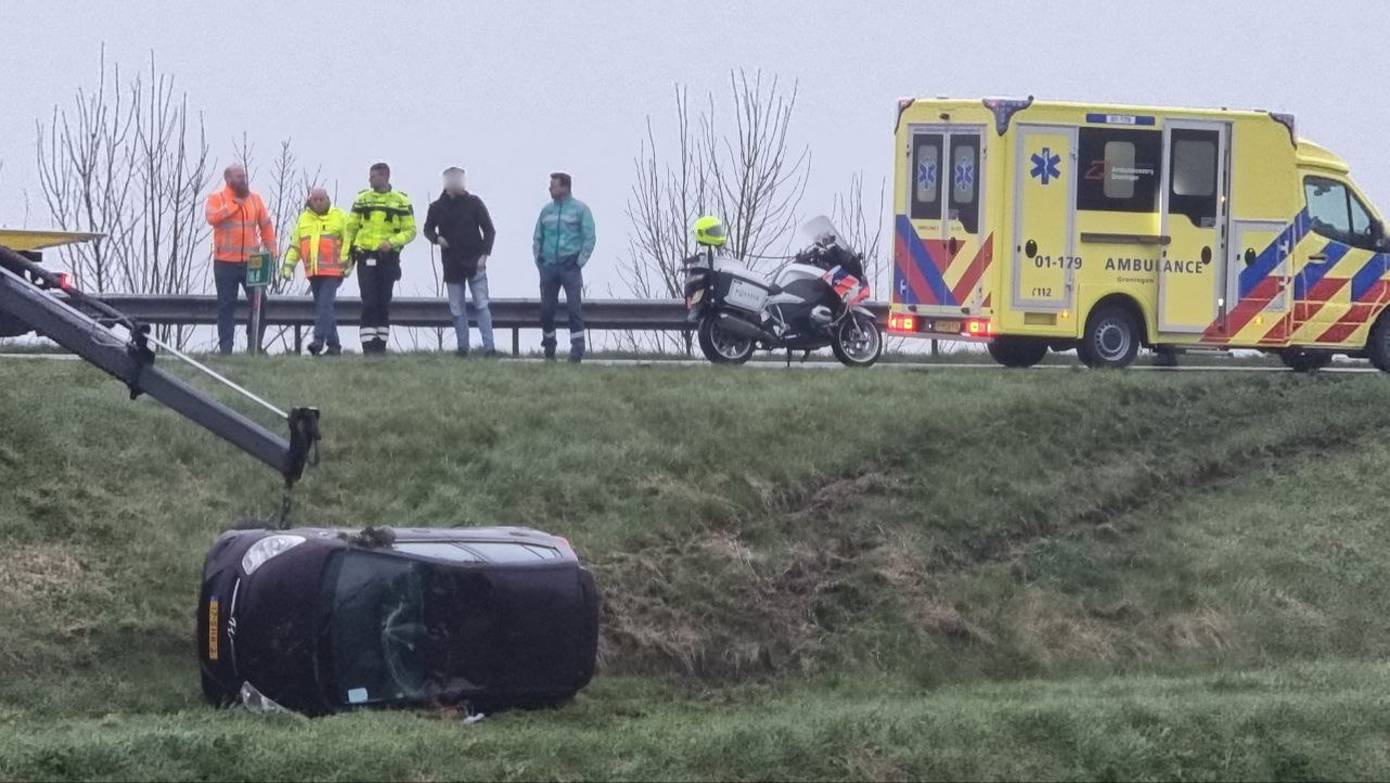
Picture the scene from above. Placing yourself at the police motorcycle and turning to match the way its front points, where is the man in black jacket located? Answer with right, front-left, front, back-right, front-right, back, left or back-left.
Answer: back

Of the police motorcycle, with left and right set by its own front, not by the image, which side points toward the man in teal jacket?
back

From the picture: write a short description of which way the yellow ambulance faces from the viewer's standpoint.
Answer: facing away from the viewer and to the right of the viewer

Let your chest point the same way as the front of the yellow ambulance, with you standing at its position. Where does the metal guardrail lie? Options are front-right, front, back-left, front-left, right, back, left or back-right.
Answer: back-left

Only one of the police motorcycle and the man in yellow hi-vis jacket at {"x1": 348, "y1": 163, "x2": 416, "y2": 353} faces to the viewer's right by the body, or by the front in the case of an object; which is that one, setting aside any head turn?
the police motorcycle

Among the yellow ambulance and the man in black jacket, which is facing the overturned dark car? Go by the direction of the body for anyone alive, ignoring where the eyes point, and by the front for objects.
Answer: the man in black jacket

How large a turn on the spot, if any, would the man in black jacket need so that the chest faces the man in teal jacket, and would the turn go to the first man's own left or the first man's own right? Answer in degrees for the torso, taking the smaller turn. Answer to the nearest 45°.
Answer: approximately 90° to the first man's own left

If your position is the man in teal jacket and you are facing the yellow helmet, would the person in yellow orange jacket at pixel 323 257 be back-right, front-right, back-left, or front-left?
back-left

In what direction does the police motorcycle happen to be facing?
to the viewer's right

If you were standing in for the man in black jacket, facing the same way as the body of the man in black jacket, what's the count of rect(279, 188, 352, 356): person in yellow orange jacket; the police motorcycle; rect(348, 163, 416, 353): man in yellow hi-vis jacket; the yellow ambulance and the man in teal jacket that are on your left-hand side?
3

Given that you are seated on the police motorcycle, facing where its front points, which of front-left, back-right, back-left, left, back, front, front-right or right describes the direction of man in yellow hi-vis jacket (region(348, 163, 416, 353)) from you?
back

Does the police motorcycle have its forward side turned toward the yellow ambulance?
yes

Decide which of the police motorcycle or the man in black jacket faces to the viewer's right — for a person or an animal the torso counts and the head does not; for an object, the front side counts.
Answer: the police motorcycle
